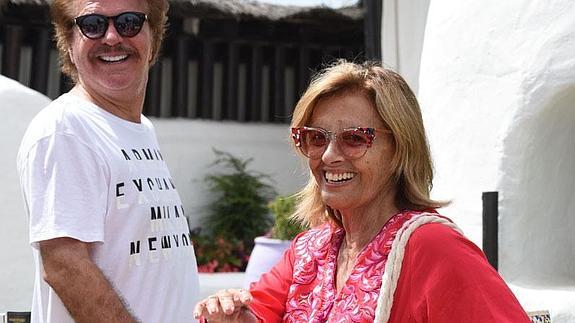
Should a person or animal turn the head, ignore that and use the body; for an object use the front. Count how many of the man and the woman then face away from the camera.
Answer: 0

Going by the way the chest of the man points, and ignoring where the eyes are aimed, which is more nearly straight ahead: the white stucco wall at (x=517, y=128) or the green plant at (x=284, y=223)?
the white stucco wall

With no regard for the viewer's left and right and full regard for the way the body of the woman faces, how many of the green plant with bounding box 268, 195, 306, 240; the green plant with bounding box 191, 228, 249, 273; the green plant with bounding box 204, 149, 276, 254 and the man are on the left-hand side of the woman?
0

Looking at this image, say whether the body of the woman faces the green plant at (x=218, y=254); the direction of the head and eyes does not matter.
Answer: no

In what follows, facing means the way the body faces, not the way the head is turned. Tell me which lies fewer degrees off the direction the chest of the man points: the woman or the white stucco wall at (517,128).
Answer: the woman

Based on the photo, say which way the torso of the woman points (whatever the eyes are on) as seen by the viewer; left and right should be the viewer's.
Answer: facing the viewer and to the left of the viewer

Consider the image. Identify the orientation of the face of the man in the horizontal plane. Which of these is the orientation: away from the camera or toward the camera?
toward the camera

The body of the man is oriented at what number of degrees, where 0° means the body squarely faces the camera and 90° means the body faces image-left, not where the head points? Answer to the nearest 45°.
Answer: approximately 315°

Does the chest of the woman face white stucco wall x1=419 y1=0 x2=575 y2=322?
no

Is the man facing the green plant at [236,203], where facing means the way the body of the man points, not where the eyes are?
no
